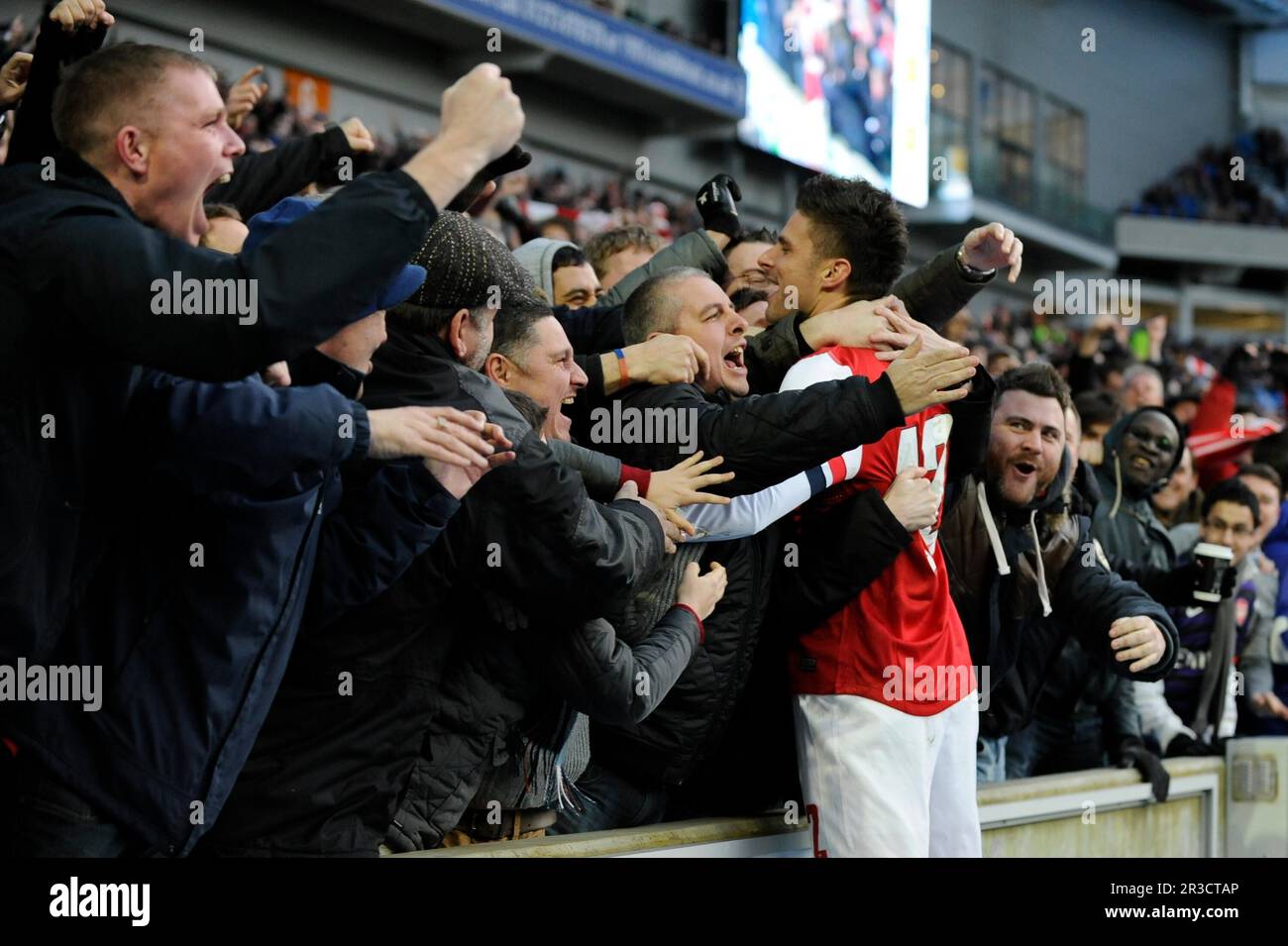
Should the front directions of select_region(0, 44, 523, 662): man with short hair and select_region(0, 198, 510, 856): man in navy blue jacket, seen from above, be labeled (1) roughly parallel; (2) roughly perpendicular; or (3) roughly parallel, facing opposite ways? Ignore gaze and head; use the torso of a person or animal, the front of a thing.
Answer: roughly parallel

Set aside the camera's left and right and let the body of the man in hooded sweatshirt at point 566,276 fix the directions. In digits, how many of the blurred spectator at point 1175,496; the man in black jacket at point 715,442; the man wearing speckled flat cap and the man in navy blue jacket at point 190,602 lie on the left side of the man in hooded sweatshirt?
1

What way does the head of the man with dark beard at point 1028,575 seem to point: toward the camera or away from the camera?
toward the camera

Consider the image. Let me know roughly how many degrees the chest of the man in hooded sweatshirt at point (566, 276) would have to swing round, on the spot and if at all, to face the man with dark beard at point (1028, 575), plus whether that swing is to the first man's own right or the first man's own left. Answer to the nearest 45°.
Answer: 0° — they already face them

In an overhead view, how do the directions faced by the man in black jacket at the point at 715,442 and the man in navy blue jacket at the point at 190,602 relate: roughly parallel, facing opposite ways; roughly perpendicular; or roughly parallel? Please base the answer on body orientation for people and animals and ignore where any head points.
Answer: roughly parallel

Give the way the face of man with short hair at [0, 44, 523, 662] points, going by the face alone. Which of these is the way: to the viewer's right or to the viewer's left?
to the viewer's right

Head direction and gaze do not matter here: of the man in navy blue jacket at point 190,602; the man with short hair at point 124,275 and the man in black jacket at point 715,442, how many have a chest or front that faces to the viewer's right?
3

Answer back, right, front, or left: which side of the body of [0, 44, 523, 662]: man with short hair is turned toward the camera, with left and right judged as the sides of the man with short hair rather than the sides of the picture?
right

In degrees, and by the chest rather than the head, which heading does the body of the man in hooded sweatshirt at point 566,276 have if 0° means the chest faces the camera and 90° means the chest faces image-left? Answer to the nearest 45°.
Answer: approximately 315°

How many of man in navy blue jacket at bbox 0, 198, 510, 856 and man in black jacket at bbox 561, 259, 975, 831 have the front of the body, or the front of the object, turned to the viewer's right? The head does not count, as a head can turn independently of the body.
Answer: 2

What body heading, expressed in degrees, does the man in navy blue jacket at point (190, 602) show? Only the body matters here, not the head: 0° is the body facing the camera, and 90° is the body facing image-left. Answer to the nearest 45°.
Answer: approximately 270°

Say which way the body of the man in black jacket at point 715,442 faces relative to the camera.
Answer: to the viewer's right

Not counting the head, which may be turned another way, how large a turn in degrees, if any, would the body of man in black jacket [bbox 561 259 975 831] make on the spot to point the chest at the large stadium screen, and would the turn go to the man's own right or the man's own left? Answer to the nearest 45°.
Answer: approximately 90° to the man's own left
